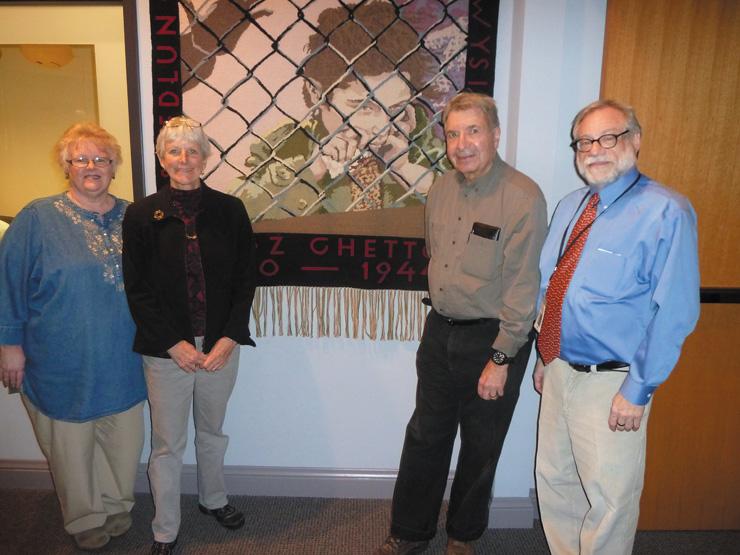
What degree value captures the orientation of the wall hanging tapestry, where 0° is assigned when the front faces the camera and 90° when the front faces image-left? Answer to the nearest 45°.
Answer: approximately 0°

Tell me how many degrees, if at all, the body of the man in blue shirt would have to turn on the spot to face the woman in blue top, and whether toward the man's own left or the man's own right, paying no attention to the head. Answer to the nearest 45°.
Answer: approximately 45° to the man's own right

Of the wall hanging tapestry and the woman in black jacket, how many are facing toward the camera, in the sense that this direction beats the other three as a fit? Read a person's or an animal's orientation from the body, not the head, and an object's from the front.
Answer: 2

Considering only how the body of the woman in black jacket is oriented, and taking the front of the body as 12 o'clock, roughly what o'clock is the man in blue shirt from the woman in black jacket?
The man in blue shirt is roughly at 10 o'clock from the woman in black jacket.

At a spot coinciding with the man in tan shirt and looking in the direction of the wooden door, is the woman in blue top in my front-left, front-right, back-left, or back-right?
back-left

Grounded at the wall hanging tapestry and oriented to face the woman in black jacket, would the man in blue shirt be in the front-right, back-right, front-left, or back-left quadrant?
back-left

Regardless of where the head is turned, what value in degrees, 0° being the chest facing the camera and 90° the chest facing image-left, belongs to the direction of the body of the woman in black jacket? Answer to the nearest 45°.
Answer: approximately 0°

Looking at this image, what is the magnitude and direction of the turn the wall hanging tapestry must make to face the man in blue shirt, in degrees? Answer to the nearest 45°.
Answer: approximately 45° to its left
